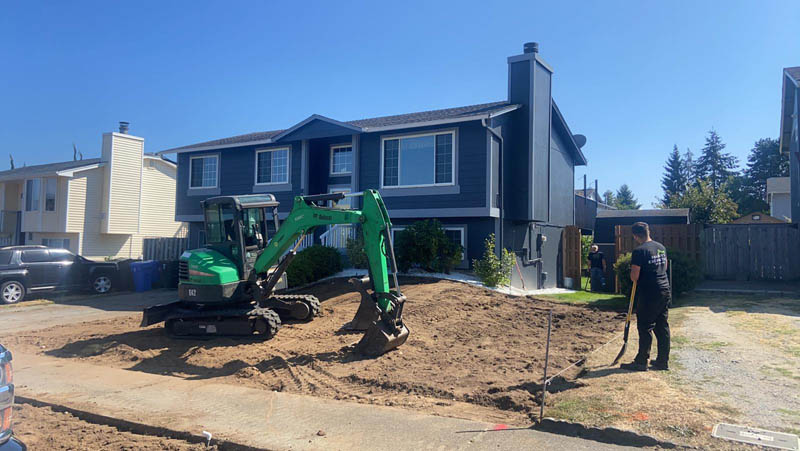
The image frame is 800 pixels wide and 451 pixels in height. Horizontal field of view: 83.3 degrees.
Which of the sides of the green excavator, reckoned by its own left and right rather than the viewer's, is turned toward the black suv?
back

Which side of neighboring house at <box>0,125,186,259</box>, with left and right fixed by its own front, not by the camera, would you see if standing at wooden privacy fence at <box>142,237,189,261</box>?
left

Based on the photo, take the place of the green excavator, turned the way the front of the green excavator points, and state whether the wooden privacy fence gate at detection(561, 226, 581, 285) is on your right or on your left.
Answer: on your left

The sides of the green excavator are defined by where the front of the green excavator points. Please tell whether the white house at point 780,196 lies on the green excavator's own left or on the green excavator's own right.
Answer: on the green excavator's own left

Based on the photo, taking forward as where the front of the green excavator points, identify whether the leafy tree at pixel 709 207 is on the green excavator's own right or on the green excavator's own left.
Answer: on the green excavator's own left

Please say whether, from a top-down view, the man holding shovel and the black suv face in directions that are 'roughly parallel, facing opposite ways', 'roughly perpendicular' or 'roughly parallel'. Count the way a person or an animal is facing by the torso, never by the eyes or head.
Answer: roughly perpendicular

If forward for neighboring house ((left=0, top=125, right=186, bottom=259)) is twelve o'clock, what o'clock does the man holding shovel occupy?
The man holding shovel is roughly at 10 o'clock from the neighboring house.
